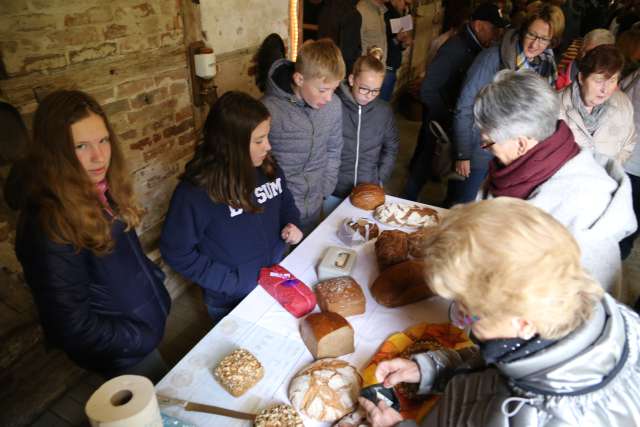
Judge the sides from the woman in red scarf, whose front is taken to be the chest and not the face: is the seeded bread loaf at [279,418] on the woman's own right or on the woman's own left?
on the woman's own left

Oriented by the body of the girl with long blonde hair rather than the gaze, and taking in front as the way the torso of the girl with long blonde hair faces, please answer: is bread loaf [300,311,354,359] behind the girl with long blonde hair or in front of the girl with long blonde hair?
in front

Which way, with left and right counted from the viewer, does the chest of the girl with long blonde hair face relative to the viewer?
facing the viewer and to the right of the viewer

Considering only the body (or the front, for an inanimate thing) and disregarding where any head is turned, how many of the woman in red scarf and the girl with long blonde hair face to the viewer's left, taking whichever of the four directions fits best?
1

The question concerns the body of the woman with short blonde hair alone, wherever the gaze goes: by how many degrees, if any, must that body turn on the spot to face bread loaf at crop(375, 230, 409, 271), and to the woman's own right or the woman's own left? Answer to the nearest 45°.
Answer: approximately 45° to the woman's own right

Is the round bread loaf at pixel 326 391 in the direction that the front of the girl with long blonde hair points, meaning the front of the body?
yes

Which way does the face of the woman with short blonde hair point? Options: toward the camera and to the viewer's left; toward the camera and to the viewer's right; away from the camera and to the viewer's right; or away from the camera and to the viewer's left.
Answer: away from the camera and to the viewer's left

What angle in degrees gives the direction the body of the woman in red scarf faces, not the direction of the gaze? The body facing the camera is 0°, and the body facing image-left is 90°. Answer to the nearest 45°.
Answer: approximately 90°

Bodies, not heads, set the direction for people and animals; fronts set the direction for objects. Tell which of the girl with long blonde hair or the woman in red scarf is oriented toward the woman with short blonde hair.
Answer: the girl with long blonde hair

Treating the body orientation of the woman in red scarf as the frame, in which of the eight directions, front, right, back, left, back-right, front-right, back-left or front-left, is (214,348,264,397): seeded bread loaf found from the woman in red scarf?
front-left

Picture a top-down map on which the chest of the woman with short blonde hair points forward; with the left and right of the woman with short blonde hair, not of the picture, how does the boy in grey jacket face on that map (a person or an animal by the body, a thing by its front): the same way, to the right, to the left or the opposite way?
the opposite way

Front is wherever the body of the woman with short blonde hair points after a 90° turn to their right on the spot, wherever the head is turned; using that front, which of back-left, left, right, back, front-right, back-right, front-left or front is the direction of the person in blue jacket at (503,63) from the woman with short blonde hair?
front

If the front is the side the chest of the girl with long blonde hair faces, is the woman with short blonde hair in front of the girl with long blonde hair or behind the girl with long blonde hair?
in front

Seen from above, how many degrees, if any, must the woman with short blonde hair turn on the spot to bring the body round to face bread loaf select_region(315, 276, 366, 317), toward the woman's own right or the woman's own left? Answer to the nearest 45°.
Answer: approximately 45° to the woman's own right
